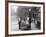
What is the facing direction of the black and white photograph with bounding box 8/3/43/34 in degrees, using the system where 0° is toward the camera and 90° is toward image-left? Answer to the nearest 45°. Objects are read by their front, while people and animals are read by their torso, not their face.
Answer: approximately 315°
